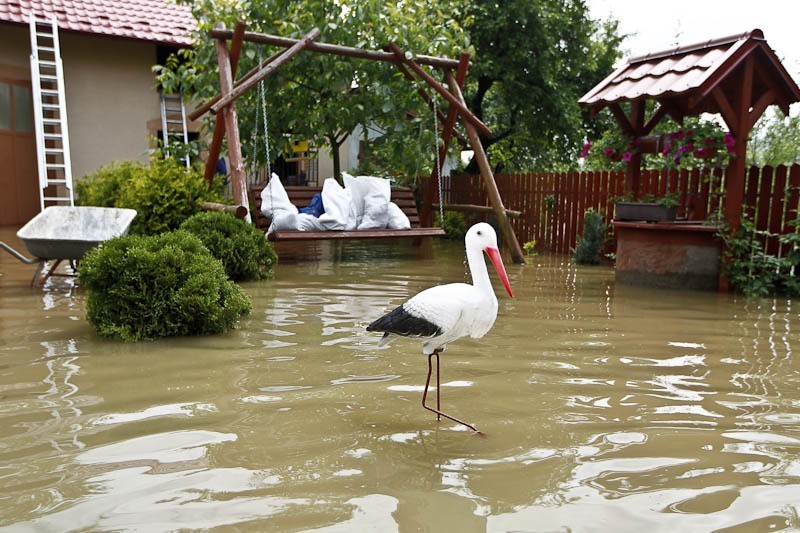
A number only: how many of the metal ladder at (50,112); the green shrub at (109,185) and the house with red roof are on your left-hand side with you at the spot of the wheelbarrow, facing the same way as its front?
3

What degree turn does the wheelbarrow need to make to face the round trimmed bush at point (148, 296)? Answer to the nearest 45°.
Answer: approximately 90° to its right

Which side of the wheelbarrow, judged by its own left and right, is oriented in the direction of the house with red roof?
left

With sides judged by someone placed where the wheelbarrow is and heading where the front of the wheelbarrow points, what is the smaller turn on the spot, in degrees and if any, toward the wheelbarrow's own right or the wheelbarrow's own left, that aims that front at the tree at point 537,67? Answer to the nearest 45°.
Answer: approximately 45° to the wheelbarrow's own left

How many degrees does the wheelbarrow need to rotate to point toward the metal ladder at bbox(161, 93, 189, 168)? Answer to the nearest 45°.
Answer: approximately 90° to its left

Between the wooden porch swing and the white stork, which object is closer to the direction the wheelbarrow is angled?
the wooden porch swing

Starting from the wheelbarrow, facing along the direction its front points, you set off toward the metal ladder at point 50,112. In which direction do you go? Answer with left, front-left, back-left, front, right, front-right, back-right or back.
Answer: left

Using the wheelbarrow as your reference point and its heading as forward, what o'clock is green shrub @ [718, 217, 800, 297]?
The green shrub is roughly at 1 o'clock from the wheelbarrow.

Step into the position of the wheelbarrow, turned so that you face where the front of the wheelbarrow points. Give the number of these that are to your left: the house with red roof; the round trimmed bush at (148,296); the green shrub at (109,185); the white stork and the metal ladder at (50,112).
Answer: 3

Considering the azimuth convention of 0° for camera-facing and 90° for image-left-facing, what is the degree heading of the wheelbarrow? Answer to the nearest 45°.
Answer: approximately 270°

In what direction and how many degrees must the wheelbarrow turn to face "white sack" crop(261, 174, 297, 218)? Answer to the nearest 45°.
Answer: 0° — it already faces it

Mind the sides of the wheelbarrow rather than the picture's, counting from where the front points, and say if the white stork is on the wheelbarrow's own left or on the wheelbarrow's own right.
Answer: on the wheelbarrow's own right
